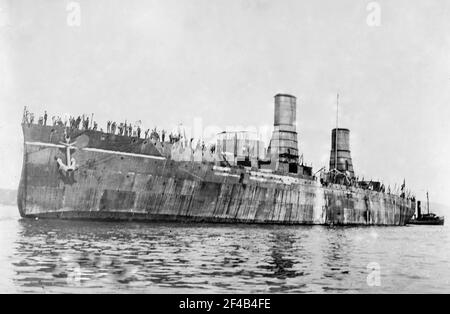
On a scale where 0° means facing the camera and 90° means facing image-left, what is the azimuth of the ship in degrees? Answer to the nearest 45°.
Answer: approximately 45°
